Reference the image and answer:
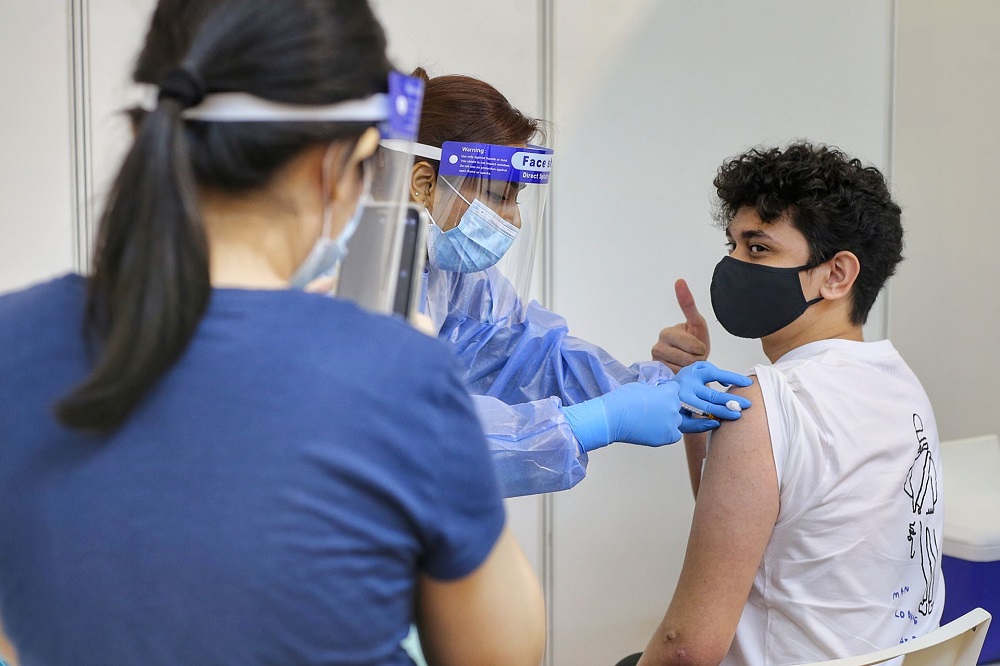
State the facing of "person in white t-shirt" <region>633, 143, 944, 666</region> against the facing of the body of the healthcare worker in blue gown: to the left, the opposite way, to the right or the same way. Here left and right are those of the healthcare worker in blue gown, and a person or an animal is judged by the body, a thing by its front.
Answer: the opposite way

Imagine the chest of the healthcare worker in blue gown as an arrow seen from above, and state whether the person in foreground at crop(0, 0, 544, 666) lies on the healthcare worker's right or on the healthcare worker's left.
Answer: on the healthcare worker's right

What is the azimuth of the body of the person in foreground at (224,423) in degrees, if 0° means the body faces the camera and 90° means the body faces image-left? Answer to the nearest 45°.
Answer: approximately 225°

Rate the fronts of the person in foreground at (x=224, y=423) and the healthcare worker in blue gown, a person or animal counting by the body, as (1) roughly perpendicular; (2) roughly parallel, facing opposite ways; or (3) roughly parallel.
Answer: roughly perpendicular
